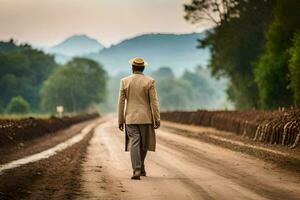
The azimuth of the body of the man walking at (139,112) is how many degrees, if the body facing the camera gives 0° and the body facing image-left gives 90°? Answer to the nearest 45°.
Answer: approximately 180°
